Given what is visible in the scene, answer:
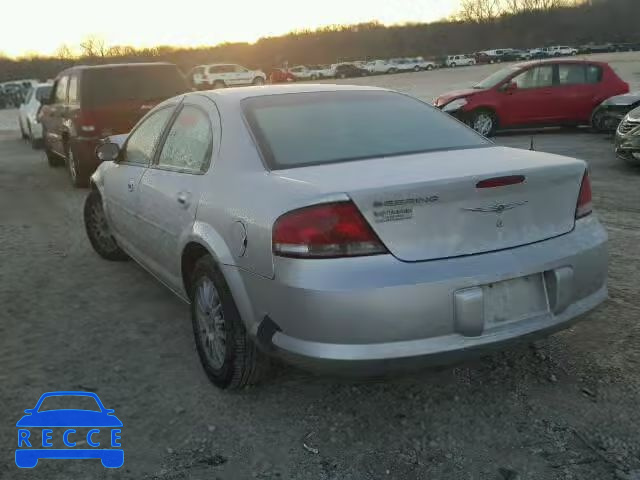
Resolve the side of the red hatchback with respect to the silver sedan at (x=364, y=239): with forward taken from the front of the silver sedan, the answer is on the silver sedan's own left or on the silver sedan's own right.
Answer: on the silver sedan's own right

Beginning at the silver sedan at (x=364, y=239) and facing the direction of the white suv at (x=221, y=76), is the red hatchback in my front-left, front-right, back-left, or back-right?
front-right

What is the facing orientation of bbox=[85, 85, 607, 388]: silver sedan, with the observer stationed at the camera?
facing away from the viewer and to the left of the viewer

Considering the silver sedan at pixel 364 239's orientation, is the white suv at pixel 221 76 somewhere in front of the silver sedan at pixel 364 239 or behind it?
in front
